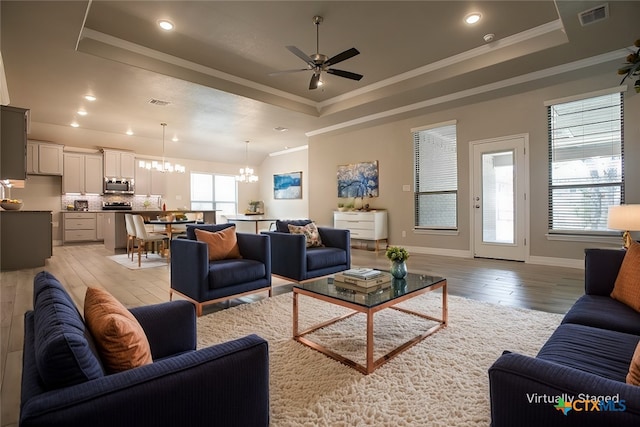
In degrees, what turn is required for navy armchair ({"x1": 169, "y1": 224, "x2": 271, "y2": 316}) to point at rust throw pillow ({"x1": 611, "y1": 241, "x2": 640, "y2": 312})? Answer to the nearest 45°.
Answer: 0° — it already faces it

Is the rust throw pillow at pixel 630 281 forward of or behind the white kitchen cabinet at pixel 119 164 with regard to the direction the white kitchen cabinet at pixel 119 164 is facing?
forward

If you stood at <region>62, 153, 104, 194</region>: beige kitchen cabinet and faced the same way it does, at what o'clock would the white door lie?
The white door is roughly at 11 o'clock from the beige kitchen cabinet.

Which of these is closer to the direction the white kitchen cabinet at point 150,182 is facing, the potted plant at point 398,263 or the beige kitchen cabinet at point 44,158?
the potted plant

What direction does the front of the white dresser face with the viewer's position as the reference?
facing the viewer and to the left of the viewer

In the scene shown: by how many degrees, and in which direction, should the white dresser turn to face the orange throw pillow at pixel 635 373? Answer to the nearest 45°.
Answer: approximately 45° to its left

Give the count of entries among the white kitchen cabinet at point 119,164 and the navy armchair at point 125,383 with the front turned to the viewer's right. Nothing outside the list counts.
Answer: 1

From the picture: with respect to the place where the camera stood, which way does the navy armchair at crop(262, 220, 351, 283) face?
facing the viewer and to the right of the viewer

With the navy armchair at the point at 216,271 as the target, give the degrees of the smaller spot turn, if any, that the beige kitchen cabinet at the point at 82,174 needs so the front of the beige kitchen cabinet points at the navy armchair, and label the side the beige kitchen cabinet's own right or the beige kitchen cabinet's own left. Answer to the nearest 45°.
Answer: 0° — it already faces it

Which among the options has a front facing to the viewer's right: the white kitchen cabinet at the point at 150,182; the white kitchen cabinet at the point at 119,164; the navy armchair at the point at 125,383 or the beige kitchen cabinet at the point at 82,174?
the navy armchair

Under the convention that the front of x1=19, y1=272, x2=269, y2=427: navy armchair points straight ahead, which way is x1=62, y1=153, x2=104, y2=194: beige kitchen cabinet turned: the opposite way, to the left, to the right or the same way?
to the right

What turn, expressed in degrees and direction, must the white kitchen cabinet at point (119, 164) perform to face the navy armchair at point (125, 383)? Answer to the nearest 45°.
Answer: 0° — it already faces it

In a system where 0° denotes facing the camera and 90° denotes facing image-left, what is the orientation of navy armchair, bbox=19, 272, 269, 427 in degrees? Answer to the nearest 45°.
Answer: approximately 270°

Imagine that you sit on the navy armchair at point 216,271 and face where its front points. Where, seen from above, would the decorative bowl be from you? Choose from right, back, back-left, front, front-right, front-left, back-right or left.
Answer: back

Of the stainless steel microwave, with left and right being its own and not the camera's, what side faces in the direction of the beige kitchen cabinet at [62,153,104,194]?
right
